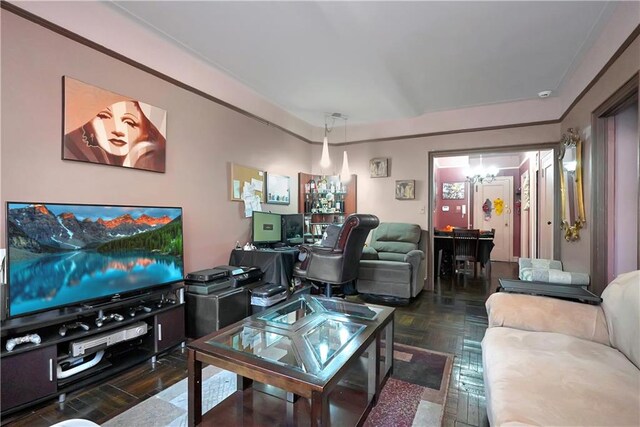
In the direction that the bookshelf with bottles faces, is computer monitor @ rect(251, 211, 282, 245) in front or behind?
in front

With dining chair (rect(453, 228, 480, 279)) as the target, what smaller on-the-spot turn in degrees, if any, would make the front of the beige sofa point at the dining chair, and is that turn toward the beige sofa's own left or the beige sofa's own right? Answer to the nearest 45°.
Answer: approximately 90° to the beige sofa's own right

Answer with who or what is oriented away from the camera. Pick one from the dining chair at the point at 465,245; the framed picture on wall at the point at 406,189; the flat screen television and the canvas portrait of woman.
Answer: the dining chair

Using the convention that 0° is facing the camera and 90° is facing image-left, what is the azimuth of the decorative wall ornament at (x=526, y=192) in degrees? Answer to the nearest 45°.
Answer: approximately 90°

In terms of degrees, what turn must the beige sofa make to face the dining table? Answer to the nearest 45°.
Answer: approximately 45° to its right

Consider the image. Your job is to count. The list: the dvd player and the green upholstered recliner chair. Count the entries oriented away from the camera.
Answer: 0

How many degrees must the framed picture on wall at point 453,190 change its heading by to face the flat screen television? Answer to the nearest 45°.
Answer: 0° — it already faces it

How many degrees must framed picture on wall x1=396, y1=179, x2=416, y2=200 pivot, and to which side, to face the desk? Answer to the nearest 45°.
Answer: approximately 45° to its right

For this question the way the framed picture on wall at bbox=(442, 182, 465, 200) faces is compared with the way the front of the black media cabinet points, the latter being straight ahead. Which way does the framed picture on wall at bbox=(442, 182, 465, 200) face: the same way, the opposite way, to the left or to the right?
to the right

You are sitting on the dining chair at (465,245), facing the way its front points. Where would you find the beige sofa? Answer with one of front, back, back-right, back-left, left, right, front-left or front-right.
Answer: back

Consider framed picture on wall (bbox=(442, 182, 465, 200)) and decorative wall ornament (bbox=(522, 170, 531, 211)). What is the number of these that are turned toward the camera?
1

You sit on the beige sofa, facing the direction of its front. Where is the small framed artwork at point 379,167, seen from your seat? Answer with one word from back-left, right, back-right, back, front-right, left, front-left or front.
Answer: front-right

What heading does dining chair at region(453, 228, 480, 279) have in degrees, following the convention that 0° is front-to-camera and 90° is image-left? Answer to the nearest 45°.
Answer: approximately 180°

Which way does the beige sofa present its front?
to the viewer's left

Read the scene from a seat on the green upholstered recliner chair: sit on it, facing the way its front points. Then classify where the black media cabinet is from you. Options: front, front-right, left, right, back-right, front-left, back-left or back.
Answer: front

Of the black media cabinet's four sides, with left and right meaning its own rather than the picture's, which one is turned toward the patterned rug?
front

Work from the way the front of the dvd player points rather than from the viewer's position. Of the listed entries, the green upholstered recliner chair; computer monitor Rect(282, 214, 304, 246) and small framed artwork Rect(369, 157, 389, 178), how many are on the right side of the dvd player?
0

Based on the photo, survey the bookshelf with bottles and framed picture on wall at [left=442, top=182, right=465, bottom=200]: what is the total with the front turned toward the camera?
2

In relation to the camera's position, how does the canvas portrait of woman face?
facing the viewer and to the right of the viewer

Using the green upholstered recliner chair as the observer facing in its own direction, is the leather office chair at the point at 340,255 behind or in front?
in front
